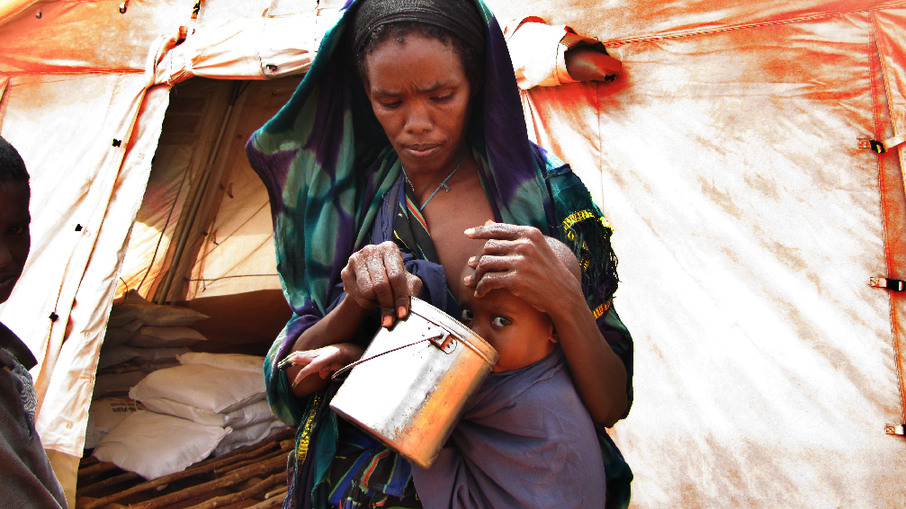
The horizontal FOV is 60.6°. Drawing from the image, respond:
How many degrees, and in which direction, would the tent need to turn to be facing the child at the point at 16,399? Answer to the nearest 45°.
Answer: approximately 45° to its right

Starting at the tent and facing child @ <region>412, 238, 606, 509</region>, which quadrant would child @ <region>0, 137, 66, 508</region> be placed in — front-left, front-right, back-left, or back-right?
front-right

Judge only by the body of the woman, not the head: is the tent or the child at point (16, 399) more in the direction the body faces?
the child

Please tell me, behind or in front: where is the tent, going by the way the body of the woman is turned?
behind

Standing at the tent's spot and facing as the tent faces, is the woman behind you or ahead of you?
ahead

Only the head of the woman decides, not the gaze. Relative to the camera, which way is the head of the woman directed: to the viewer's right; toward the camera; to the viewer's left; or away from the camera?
toward the camera

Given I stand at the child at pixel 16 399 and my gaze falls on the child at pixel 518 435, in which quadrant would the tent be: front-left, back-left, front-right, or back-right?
front-left

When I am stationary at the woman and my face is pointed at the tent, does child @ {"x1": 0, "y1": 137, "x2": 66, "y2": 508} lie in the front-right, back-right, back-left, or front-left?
back-left

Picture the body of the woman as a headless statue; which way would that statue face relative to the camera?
toward the camera

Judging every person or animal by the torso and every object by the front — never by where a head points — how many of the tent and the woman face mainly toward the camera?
2

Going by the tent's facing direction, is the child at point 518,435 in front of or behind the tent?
in front

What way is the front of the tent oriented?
toward the camera

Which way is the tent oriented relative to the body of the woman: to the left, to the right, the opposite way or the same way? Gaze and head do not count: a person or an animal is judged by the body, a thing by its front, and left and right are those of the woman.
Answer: the same way

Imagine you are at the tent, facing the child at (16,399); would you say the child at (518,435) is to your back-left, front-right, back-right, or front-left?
front-left
